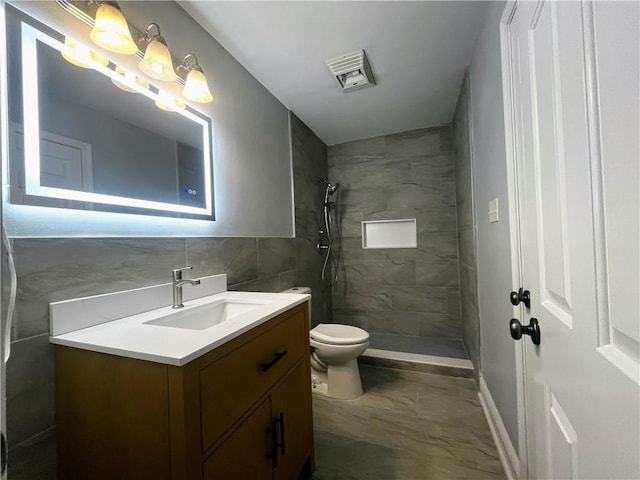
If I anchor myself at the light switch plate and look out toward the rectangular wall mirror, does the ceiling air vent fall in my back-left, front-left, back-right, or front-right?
front-right

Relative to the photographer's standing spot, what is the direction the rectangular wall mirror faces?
facing the viewer and to the right of the viewer

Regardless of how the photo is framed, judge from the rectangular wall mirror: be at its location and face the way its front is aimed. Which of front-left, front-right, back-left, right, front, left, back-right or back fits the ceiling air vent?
front-left

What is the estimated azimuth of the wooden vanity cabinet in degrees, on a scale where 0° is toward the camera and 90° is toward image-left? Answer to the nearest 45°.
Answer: approximately 315°

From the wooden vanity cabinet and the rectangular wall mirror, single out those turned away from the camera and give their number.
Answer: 0

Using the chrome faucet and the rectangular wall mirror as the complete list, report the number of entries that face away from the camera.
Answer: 0

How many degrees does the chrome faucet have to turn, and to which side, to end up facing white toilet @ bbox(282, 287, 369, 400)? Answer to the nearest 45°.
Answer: approximately 45° to its left

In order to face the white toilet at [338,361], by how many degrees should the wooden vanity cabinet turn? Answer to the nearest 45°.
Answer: approximately 90° to its left

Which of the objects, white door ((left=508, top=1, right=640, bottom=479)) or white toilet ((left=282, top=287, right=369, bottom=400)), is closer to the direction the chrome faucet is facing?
the white door

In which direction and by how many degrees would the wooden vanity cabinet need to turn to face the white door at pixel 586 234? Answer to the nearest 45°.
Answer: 0° — it already faces it
